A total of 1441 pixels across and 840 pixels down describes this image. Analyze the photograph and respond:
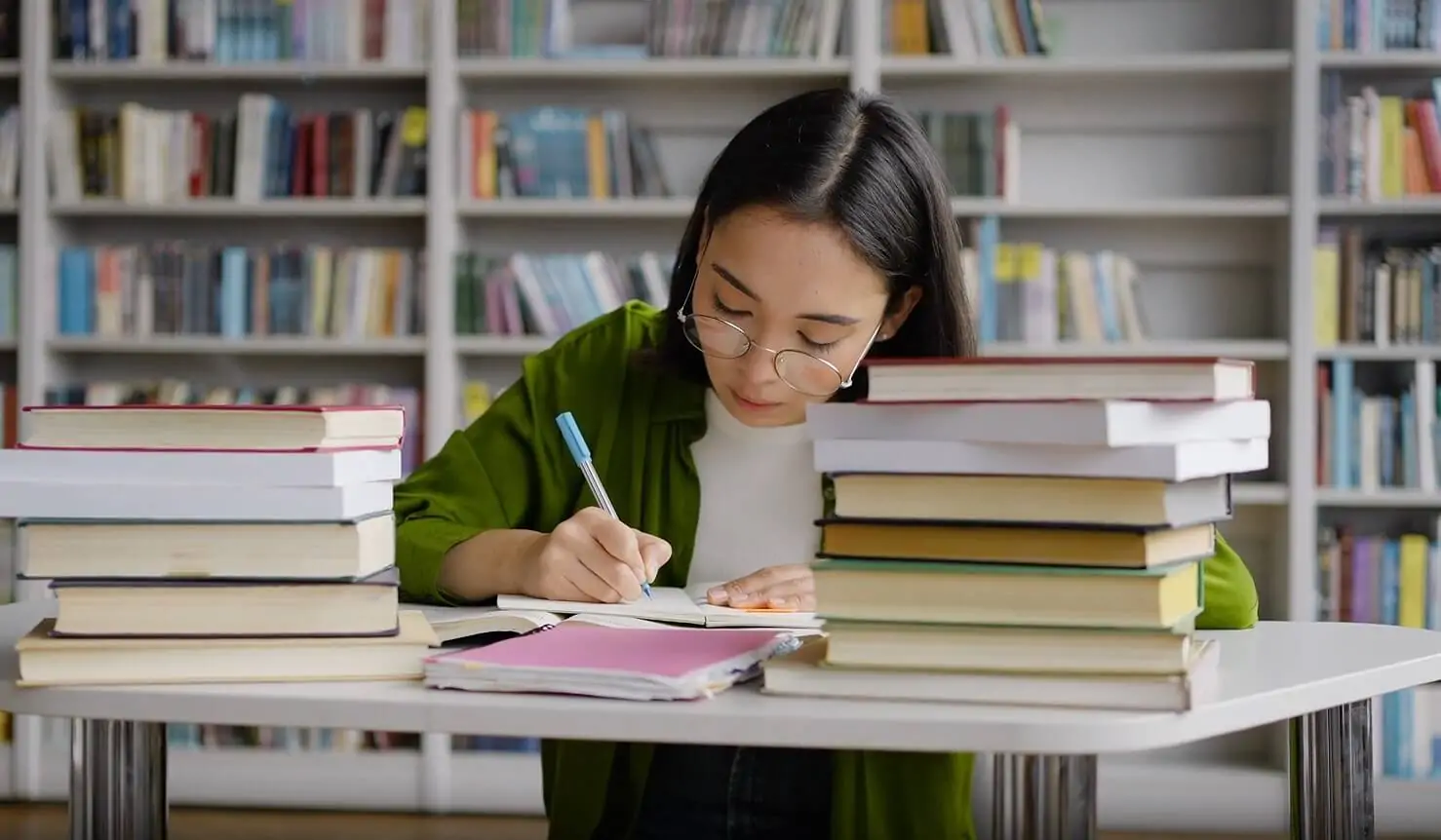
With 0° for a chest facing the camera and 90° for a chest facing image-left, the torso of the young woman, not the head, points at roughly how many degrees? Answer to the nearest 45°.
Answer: approximately 0°

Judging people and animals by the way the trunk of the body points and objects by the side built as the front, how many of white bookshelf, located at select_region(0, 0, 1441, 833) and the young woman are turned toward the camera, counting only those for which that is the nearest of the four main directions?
2

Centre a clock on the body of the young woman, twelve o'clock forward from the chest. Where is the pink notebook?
The pink notebook is roughly at 12 o'clock from the young woman.

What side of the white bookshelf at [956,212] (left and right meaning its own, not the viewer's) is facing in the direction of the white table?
front

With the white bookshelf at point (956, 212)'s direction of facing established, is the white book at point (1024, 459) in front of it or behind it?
in front

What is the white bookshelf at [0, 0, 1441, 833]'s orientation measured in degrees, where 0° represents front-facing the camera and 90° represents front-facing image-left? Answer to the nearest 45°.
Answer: approximately 0°

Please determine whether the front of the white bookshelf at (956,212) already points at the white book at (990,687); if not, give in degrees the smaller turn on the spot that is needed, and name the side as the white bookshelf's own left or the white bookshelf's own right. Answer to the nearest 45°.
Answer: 0° — it already faces it

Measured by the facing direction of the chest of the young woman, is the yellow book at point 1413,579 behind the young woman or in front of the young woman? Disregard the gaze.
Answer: behind
